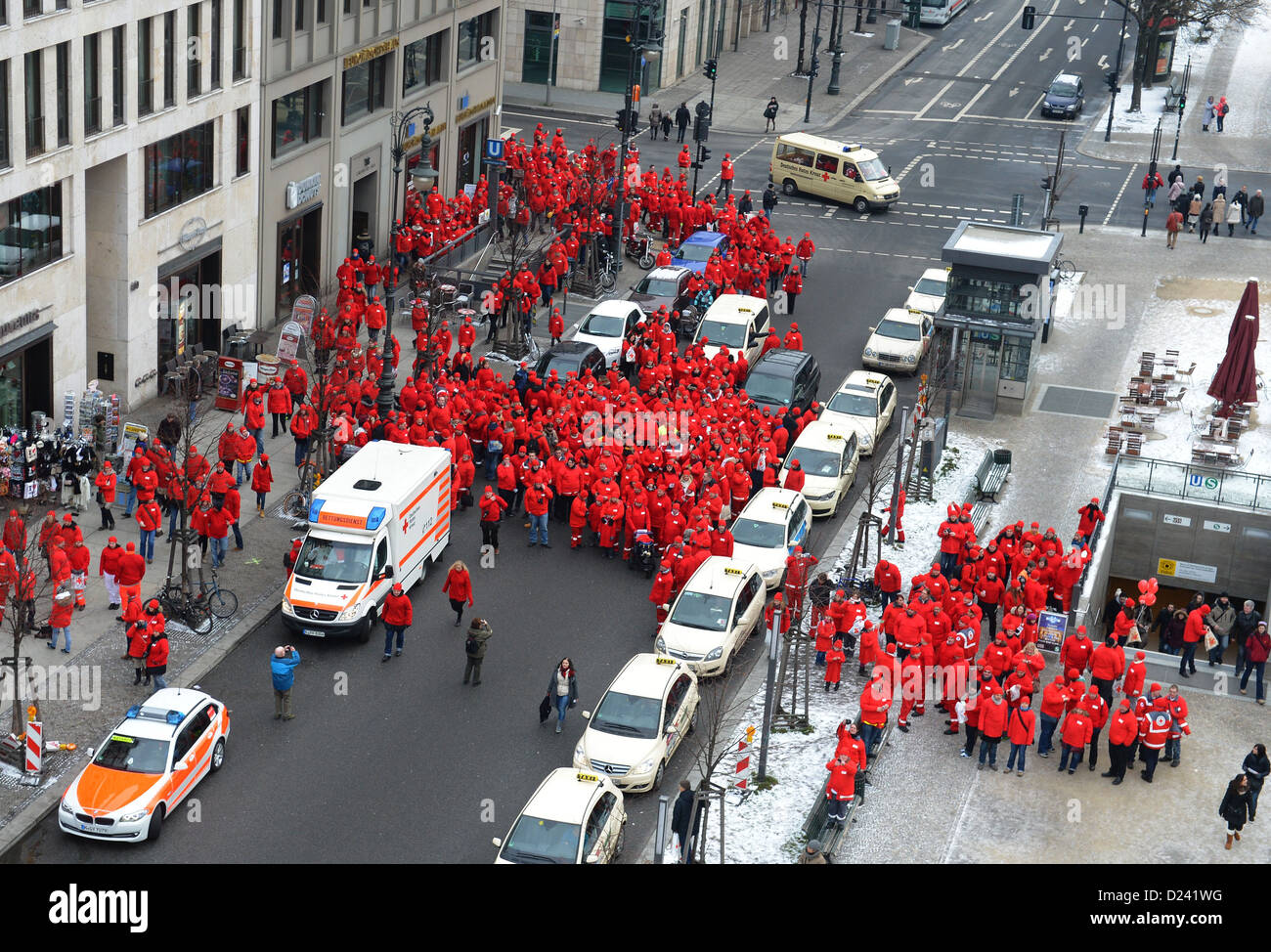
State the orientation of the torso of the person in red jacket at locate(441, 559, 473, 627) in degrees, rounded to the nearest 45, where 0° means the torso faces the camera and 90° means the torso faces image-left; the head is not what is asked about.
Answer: approximately 0°

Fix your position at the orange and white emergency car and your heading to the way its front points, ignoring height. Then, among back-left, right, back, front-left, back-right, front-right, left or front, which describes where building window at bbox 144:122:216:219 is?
back-right

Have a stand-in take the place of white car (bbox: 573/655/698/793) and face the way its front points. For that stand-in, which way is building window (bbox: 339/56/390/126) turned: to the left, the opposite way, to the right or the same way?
to the left

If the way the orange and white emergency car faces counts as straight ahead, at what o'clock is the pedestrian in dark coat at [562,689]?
The pedestrian in dark coat is roughly at 7 o'clock from the orange and white emergency car.

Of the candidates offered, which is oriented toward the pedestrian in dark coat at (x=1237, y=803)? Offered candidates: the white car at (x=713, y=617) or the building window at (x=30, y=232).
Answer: the building window

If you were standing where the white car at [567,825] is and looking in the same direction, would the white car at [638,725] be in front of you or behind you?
behind

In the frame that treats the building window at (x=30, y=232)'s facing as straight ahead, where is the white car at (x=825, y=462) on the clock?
The white car is roughly at 11 o'clock from the building window.

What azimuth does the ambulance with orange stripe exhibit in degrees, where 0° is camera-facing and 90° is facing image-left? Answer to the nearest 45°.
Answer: approximately 45°
